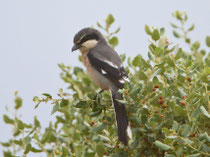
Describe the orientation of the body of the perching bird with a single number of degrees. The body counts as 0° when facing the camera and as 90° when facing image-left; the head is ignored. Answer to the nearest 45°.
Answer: approximately 90°
